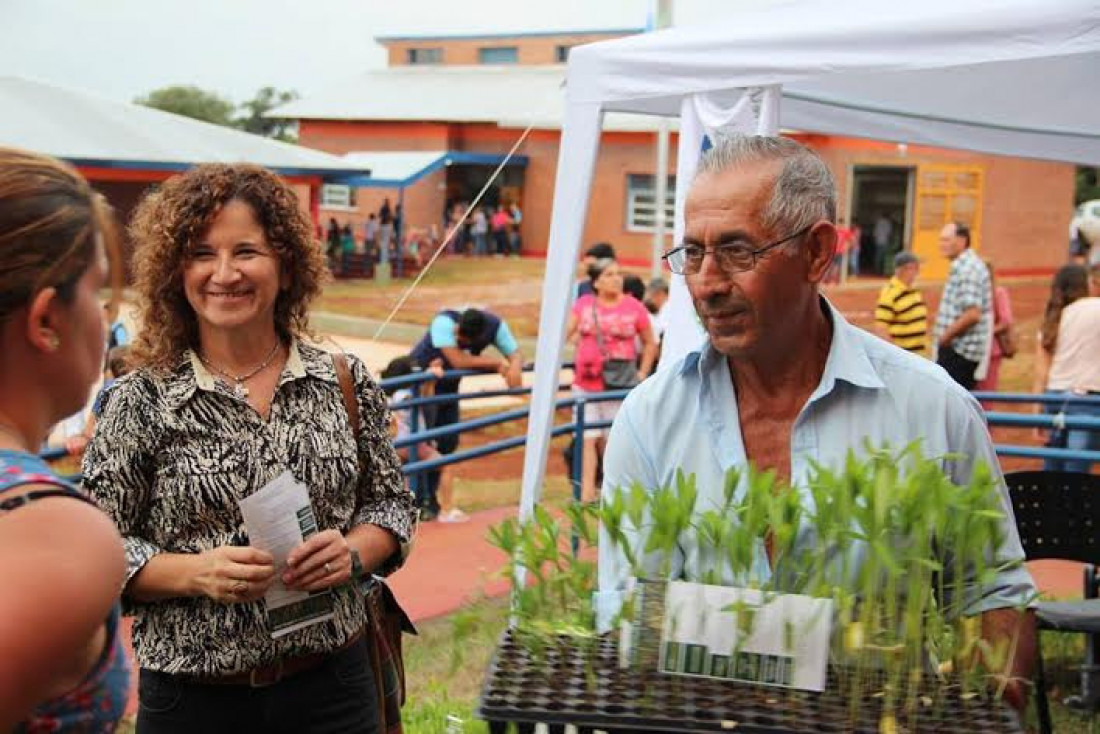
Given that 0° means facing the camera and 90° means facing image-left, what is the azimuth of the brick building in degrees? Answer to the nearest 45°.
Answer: approximately 0°

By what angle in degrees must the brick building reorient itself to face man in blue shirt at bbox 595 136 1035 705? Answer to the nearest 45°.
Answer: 0° — it already faces them

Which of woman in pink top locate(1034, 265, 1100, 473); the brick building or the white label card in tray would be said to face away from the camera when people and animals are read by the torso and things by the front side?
the woman in pink top

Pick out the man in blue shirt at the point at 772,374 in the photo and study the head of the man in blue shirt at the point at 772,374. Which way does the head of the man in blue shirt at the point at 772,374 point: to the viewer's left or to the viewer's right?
to the viewer's left

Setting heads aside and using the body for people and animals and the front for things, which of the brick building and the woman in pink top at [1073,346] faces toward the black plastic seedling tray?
the brick building

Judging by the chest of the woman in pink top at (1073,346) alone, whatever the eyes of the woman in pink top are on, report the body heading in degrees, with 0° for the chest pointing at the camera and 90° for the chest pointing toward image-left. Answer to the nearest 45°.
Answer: approximately 180°

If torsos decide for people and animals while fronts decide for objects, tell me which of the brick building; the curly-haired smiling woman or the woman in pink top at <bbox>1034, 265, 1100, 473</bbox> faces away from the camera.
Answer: the woman in pink top

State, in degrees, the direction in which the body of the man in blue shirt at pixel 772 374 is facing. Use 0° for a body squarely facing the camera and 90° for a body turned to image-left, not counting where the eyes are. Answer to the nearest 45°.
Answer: approximately 45°

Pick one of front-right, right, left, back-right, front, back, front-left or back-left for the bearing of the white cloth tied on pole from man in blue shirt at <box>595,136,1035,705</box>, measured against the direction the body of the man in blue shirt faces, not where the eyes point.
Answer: back-right

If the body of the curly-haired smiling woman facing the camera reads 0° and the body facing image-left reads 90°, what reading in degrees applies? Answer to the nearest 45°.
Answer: approximately 0°
